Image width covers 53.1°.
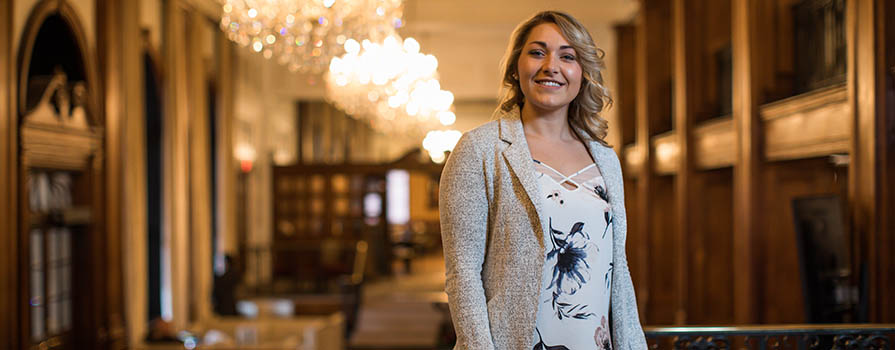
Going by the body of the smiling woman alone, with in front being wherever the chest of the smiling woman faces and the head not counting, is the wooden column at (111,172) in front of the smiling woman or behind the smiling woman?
behind

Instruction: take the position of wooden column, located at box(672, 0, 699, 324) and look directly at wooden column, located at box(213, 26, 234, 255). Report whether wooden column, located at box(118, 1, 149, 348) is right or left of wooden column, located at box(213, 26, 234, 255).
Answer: left

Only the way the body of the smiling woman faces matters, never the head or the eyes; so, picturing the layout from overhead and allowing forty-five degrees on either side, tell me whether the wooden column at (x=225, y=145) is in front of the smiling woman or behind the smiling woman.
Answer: behind

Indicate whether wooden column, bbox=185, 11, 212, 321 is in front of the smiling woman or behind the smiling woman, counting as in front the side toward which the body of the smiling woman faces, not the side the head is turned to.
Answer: behind

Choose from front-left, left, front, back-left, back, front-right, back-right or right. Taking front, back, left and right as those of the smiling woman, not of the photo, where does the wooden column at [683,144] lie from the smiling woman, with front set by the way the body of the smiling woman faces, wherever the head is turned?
back-left

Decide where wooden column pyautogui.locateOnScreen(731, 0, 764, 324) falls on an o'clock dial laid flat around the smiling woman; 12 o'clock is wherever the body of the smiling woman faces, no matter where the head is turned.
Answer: The wooden column is roughly at 8 o'clock from the smiling woman.

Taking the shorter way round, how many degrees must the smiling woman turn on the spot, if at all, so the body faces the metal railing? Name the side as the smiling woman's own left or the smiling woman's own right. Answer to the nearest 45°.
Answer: approximately 90° to the smiling woman's own left

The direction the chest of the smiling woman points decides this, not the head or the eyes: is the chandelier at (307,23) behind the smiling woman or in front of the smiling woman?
behind
